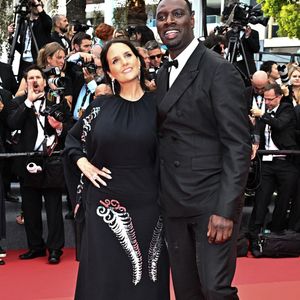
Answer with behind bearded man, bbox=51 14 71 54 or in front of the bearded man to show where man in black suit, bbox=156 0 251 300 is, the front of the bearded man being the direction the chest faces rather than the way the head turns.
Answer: in front

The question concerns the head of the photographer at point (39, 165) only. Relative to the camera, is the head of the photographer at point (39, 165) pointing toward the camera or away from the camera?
toward the camera

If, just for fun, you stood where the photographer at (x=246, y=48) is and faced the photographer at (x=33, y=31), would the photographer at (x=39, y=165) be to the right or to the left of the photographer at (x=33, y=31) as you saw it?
left

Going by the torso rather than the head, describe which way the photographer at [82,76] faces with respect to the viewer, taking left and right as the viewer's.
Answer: facing the viewer and to the right of the viewer

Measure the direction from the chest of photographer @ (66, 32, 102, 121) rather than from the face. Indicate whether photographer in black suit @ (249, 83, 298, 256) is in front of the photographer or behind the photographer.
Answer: in front

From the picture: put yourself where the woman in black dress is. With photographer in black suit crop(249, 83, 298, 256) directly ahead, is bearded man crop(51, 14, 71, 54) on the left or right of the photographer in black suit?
left

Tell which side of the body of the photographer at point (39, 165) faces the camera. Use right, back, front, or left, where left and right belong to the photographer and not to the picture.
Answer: front

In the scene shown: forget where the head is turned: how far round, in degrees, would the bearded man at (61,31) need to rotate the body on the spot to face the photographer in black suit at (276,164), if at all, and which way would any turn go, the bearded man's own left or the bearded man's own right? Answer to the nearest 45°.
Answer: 0° — they already face them

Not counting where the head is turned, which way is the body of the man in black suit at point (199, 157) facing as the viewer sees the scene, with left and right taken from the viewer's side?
facing the viewer and to the left of the viewer

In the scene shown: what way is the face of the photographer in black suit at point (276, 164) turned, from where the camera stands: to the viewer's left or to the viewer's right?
to the viewer's left

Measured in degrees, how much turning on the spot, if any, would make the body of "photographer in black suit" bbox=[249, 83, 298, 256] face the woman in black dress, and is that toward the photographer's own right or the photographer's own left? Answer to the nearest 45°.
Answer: approximately 45° to the photographer's own left

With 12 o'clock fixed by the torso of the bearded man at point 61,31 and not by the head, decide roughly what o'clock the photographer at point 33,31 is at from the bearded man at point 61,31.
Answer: the photographer at point 33,31 is roughly at 3 o'clock from the bearded man at point 61,31.

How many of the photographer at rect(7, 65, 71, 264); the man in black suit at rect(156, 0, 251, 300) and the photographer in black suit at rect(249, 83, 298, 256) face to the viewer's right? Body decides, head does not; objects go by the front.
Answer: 0

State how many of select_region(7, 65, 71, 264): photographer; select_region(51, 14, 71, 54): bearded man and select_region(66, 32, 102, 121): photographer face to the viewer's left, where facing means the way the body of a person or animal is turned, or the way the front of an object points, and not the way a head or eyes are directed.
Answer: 0
